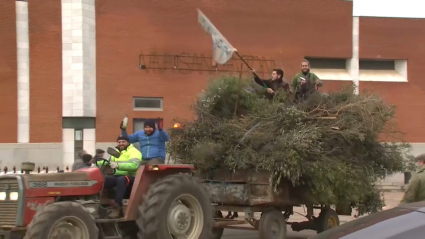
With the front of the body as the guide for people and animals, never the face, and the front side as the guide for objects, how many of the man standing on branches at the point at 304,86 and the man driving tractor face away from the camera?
0

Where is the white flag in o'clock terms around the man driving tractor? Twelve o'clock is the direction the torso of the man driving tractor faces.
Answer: The white flag is roughly at 6 o'clock from the man driving tractor.

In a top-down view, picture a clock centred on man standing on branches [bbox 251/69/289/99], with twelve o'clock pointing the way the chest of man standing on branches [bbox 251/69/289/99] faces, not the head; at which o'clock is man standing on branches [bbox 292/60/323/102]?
man standing on branches [bbox 292/60/323/102] is roughly at 8 o'clock from man standing on branches [bbox 251/69/289/99].

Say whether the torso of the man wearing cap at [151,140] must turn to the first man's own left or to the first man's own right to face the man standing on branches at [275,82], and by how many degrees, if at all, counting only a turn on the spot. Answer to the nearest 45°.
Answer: approximately 135° to the first man's own left

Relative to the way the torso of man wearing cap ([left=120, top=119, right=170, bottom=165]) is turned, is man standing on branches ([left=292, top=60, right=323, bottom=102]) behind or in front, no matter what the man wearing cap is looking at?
behind

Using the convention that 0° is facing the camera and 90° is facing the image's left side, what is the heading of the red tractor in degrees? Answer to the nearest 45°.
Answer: approximately 45°

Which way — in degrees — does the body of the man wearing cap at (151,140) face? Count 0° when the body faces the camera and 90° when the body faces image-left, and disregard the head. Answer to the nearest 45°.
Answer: approximately 45°

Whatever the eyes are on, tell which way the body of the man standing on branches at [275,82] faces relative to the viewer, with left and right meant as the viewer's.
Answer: facing the viewer and to the left of the viewer

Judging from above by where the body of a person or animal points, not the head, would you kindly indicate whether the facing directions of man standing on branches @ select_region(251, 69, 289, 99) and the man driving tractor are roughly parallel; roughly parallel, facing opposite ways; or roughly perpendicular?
roughly parallel

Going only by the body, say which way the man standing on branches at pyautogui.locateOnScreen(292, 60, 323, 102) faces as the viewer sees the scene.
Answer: toward the camera
